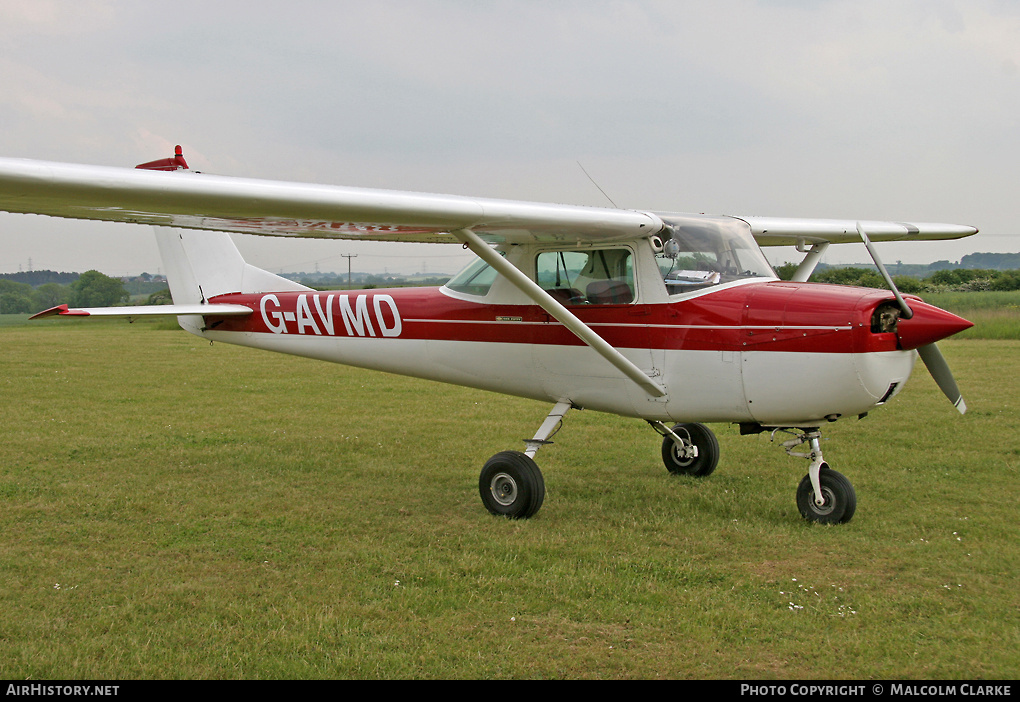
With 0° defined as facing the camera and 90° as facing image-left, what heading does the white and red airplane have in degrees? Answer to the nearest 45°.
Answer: approximately 315°
